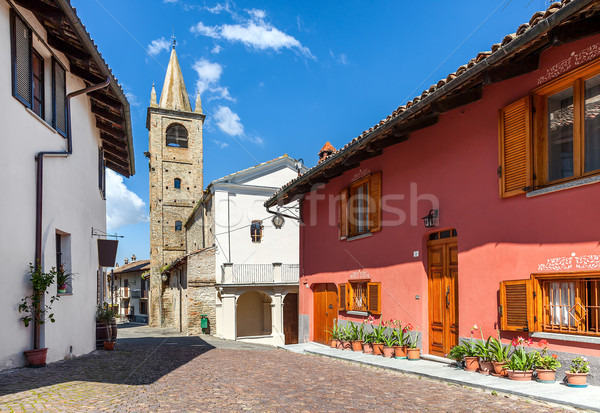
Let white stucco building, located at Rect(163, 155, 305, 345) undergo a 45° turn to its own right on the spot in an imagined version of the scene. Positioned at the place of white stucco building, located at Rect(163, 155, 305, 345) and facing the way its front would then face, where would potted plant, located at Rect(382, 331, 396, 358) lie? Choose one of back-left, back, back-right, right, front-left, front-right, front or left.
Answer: front-left

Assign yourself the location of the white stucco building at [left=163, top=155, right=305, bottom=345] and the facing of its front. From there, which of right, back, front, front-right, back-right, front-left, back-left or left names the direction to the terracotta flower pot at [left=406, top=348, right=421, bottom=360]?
front

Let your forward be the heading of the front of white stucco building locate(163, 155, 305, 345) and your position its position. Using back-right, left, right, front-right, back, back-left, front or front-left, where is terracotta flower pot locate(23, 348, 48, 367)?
front

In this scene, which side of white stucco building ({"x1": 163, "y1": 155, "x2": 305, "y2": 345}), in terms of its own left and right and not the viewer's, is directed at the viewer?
front

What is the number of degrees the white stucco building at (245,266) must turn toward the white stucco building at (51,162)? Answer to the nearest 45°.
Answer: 0° — it already faces it

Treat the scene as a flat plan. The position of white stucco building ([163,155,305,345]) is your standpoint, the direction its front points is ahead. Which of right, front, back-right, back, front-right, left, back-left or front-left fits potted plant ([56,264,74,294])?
front

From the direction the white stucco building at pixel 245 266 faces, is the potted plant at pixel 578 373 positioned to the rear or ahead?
ahead

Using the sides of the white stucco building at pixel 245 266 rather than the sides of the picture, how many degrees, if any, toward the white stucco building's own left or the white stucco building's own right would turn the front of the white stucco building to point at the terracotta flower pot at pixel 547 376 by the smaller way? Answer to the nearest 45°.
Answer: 0° — it already faces it

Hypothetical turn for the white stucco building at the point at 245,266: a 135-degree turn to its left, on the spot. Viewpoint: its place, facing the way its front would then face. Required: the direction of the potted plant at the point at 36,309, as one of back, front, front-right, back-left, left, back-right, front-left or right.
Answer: back-right

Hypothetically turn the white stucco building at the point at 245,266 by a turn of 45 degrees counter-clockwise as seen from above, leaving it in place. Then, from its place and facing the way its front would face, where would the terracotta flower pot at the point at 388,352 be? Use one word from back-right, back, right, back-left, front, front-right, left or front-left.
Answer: front-right

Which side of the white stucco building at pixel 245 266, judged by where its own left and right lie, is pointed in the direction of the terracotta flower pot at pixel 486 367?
front

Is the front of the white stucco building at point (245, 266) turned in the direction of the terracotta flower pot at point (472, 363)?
yes

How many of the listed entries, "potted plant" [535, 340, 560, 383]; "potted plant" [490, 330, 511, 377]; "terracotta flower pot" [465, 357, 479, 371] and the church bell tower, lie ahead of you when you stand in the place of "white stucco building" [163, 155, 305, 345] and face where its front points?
3

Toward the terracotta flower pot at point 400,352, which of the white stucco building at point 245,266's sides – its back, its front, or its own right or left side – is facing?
front
